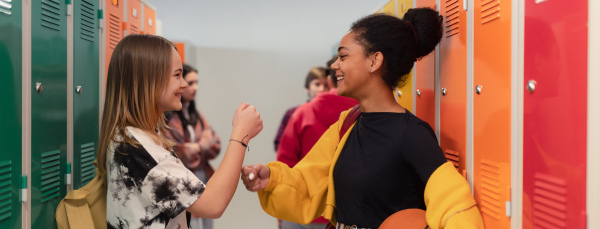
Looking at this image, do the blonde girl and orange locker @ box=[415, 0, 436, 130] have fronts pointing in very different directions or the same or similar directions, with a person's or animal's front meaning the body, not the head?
very different directions

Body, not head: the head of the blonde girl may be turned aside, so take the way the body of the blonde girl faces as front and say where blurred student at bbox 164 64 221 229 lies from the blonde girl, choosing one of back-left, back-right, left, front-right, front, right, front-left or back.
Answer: left

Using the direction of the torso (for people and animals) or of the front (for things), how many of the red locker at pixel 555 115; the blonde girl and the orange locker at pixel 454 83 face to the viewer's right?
1

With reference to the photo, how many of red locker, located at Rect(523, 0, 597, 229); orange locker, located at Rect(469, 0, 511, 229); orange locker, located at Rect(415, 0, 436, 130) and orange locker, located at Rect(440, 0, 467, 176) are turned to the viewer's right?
0

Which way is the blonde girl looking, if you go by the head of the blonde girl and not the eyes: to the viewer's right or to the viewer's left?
to the viewer's right

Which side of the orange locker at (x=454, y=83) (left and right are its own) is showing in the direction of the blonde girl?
front

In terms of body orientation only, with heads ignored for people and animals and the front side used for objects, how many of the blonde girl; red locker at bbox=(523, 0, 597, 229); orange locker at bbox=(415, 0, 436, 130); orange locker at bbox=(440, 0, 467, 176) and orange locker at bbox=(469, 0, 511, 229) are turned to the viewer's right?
1

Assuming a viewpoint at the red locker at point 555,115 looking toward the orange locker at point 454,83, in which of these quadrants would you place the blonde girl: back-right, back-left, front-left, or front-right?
front-left

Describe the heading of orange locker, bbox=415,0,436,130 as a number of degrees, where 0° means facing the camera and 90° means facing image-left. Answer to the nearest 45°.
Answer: approximately 45°

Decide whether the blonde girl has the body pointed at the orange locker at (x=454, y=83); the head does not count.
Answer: yes

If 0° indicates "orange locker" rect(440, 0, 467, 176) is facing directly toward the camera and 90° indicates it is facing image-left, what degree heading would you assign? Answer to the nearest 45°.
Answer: approximately 45°

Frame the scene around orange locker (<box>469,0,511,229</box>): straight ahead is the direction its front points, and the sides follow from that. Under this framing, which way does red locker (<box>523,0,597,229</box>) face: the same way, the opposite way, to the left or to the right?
the same way

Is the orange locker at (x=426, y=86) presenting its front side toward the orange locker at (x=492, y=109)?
no

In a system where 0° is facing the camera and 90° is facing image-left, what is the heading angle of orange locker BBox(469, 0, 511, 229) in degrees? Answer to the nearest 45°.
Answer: approximately 45°

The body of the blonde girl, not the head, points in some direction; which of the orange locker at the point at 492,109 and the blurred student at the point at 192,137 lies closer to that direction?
the orange locker
